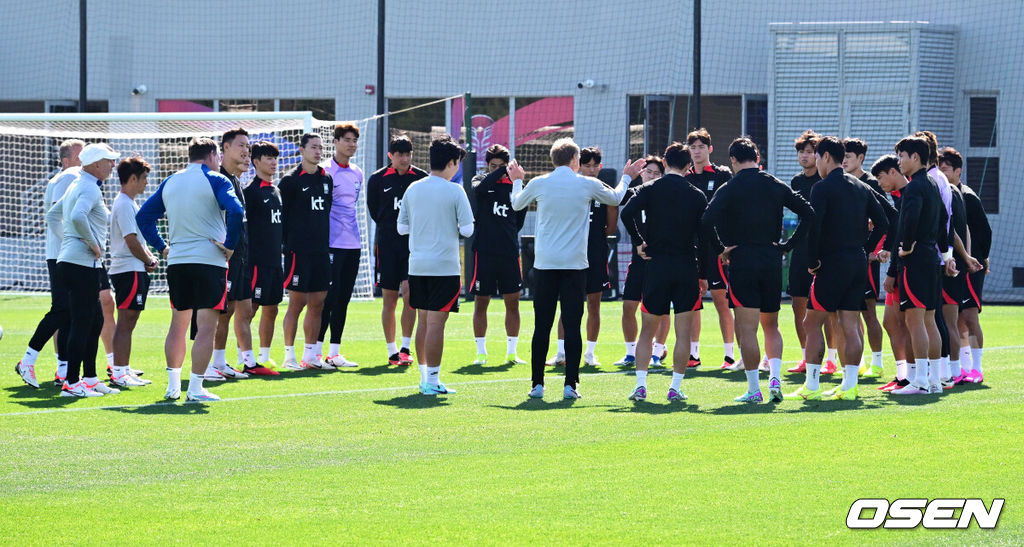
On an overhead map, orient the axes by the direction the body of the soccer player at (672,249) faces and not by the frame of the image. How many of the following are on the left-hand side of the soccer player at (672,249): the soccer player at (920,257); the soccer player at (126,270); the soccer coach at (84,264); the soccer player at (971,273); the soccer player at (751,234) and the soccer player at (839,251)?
2

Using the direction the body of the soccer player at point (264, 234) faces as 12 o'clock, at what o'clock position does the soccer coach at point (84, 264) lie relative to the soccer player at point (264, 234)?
the soccer coach at point (84, 264) is roughly at 3 o'clock from the soccer player at point (264, 234).

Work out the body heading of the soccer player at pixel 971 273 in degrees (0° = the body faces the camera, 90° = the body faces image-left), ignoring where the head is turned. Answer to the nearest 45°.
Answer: approximately 90°

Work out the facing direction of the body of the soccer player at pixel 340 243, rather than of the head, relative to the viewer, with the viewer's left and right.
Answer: facing the viewer and to the right of the viewer

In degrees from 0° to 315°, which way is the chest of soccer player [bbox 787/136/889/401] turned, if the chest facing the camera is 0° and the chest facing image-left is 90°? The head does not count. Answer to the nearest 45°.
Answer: approximately 135°

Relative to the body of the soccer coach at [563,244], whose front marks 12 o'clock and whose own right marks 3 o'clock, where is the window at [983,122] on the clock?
The window is roughly at 1 o'clock from the soccer coach.

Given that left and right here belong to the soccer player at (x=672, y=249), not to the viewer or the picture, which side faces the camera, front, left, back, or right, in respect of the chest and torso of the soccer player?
back

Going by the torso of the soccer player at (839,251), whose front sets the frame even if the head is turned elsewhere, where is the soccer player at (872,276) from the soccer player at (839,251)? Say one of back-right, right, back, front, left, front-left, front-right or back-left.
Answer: front-right

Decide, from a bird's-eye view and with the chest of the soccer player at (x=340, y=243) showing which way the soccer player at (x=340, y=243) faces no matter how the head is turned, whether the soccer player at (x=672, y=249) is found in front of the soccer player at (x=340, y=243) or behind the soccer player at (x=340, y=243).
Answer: in front

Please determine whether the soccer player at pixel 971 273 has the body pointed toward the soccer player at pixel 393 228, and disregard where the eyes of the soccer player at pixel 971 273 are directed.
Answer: yes

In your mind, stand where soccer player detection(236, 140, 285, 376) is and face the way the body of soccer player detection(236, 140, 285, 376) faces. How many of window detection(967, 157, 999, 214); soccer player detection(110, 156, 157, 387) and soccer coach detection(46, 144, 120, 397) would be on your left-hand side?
1

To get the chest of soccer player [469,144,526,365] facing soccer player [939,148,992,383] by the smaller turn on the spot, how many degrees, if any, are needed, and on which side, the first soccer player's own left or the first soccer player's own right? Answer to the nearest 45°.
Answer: approximately 90° to the first soccer player's own left

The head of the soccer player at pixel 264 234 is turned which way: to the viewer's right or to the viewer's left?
to the viewer's right

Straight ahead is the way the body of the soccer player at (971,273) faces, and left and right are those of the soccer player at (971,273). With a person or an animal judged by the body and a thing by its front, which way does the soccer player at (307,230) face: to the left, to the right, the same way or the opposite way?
the opposite way

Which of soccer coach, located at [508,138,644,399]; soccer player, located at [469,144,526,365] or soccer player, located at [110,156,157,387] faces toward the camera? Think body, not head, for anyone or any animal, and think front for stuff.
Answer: soccer player, located at [469,144,526,365]

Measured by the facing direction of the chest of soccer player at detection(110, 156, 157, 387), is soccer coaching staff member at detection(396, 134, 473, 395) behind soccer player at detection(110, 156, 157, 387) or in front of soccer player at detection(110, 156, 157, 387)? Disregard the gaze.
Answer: in front

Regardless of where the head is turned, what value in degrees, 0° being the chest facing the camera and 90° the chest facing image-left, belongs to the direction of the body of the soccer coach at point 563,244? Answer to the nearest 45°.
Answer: approximately 180°
